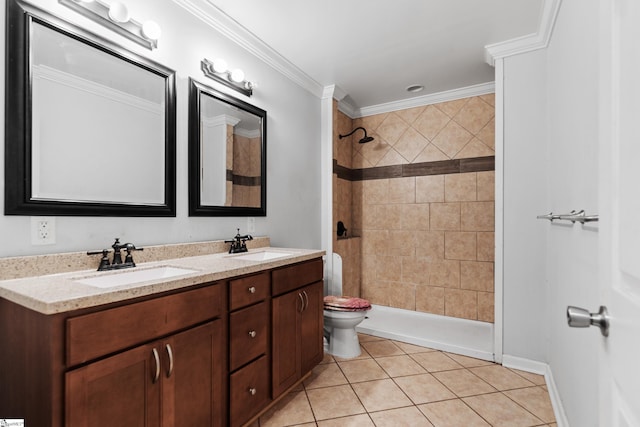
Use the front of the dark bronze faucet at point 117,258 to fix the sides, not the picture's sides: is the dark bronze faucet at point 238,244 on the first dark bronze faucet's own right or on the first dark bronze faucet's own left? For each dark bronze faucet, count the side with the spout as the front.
on the first dark bronze faucet's own left

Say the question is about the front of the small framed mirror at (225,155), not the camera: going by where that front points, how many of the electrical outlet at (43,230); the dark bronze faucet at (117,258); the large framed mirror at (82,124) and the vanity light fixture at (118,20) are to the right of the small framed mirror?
4

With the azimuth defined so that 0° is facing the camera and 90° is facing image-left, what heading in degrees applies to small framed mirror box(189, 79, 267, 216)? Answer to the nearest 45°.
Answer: approximately 315°

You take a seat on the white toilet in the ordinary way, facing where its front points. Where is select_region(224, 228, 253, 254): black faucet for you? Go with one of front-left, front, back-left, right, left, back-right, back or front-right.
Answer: right

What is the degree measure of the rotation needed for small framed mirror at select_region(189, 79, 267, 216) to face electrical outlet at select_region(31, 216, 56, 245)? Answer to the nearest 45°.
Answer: approximately 90° to its right

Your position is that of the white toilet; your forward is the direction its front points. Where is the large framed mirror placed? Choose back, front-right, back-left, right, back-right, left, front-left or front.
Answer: right
